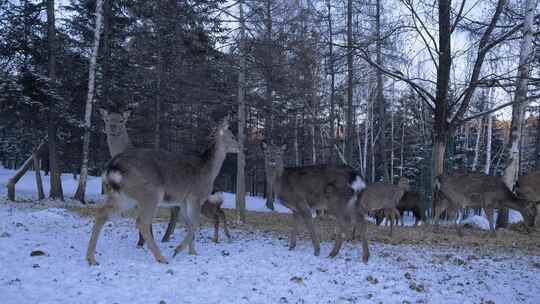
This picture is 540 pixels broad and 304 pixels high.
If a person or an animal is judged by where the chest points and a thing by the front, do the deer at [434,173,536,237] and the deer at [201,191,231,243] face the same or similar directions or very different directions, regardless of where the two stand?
very different directions

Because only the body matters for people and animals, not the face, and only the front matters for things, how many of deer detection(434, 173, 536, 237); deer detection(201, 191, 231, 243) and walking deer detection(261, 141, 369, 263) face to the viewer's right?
1

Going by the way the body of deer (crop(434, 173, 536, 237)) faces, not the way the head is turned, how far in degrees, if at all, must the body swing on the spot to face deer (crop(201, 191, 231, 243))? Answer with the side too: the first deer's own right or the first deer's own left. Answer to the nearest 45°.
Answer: approximately 135° to the first deer's own right

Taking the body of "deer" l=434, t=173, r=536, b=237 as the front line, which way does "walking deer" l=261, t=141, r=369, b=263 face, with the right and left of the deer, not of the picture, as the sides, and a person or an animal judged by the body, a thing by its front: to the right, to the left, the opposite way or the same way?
the opposite way

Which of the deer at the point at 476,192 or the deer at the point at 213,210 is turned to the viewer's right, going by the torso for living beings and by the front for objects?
the deer at the point at 476,192

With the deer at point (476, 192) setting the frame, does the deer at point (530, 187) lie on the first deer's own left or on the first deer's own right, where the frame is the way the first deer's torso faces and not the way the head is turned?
on the first deer's own left

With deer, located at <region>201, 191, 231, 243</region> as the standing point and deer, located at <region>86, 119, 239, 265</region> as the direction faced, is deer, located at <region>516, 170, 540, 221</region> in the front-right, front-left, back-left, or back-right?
back-left

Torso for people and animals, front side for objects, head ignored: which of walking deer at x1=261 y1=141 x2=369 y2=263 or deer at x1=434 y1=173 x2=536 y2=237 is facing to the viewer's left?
the walking deer

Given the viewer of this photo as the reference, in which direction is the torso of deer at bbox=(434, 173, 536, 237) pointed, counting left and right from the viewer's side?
facing to the right of the viewer

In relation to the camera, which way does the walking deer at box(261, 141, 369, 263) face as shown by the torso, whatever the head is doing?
to the viewer's left

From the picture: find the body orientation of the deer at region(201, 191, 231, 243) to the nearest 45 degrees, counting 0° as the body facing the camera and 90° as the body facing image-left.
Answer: approximately 135°

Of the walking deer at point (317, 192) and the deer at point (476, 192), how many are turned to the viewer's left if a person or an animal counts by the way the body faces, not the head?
1

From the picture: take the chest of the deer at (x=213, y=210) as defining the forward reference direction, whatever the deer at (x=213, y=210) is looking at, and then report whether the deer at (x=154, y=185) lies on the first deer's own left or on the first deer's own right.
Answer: on the first deer's own left

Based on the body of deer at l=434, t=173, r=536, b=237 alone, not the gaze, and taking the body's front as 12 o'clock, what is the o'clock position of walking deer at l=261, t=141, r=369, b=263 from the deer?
The walking deer is roughly at 4 o'clock from the deer.

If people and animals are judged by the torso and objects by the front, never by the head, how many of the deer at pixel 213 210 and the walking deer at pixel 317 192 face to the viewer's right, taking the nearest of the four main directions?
0

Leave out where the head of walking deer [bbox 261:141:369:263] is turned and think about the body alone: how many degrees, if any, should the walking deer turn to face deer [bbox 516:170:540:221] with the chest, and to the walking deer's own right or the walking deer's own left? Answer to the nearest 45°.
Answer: approximately 135° to the walking deer's own right
